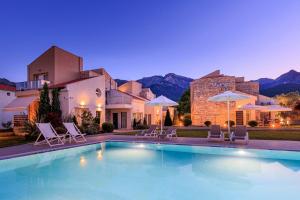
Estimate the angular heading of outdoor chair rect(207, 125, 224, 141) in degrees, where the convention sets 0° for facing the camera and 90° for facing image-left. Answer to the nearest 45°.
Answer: approximately 0°

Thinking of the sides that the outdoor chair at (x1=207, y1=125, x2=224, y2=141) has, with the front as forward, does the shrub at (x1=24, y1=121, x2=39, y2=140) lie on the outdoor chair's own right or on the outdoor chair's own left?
on the outdoor chair's own right

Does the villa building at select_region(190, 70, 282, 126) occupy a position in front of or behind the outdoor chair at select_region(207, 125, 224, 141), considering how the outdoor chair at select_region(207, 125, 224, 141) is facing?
behind

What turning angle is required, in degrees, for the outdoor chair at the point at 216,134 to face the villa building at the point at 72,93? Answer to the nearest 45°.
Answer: approximately 135° to its right

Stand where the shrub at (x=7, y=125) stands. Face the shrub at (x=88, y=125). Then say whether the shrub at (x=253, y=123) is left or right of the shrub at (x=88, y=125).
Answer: left
